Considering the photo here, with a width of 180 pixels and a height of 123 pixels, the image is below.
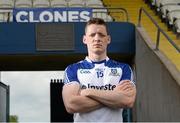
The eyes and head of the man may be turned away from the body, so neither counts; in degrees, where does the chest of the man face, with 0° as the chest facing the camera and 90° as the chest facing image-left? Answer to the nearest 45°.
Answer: approximately 0°

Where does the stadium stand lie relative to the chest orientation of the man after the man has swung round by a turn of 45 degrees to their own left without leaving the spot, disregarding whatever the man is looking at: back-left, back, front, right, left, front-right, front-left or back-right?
back-left
